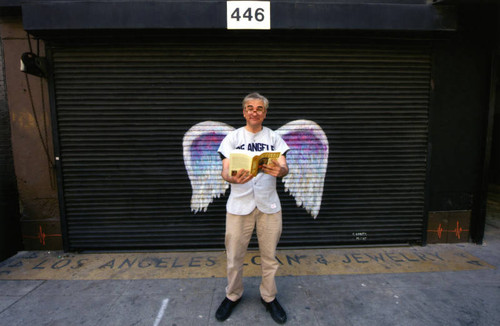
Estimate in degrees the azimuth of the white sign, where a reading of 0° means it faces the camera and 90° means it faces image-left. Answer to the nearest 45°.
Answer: approximately 0°

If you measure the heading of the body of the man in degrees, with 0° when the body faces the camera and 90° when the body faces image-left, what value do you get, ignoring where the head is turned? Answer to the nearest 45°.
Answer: approximately 0°

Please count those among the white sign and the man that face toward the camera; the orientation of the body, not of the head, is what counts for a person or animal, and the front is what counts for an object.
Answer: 2

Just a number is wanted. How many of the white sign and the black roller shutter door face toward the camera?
2

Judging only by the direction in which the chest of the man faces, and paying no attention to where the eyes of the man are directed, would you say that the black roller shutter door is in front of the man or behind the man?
behind
